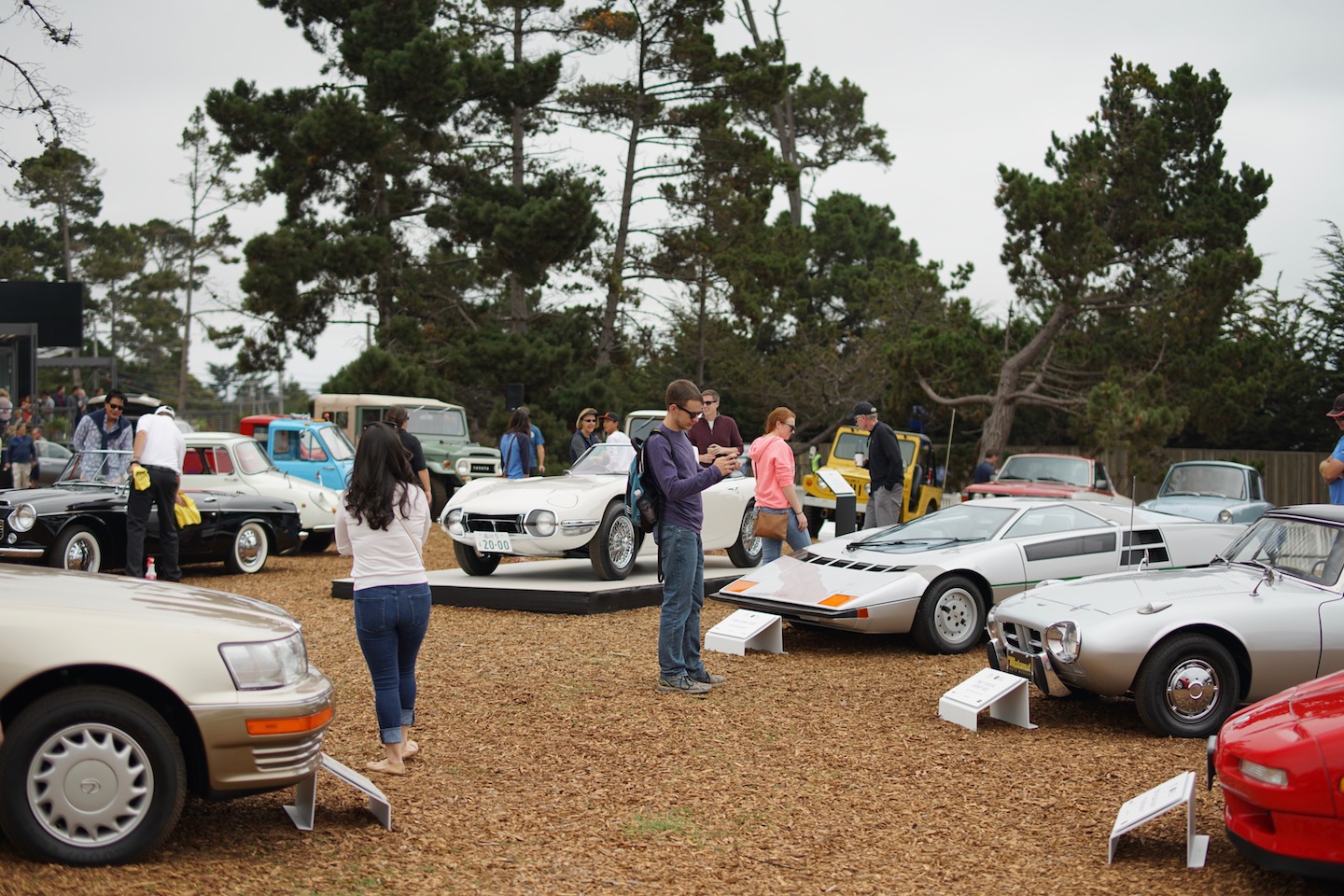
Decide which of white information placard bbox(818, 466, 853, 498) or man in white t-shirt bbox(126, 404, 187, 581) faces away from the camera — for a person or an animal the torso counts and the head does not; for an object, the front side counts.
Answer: the man in white t-shirt

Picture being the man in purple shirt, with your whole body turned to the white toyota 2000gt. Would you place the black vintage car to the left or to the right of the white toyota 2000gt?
left

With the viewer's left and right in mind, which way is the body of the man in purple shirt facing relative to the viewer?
facing to the right of the viewer

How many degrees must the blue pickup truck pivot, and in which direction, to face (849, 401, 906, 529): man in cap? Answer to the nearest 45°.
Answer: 0° — it already faces them

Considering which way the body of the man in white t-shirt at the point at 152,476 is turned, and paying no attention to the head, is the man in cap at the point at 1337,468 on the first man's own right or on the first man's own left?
on the first man's own right

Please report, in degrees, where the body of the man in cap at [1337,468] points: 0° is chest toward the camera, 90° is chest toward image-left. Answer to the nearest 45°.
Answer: approximately 90°

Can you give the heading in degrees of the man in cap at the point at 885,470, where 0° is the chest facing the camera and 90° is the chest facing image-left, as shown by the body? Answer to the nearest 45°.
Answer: approximately 90°

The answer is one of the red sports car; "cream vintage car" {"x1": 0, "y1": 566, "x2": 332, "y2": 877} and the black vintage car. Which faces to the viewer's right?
the cream vintage car

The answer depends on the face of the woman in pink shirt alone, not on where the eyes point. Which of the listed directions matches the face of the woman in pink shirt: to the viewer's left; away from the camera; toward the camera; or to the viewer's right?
to the viewer's right

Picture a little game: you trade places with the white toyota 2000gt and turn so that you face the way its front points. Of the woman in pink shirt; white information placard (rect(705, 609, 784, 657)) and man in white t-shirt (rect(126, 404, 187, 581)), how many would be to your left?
2

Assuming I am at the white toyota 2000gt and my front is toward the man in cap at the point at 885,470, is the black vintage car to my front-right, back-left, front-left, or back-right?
back-left

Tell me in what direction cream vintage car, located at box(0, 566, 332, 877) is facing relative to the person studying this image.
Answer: facing to the right of the viewer

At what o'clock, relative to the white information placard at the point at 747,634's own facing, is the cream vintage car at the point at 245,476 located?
The cream vintage car is roughly at 3 o'clock from the white information placard.
